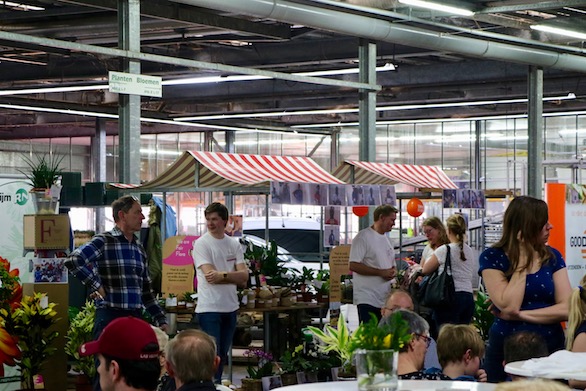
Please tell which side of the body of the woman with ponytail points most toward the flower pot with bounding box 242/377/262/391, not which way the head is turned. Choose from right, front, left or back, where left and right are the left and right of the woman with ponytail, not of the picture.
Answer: left

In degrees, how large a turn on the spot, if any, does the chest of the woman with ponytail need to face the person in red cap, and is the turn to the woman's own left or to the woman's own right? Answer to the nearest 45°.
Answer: approximately 135° to the woman's own left

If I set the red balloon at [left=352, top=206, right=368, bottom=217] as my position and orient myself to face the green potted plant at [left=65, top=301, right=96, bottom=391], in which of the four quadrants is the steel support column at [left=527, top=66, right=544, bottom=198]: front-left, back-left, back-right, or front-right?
back-left

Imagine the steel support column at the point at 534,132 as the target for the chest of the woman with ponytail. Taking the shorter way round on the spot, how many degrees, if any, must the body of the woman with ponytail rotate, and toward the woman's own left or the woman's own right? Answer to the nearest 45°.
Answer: approximately 45° to the woman's own right

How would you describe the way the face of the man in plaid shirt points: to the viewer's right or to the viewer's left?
to the viewer's right
